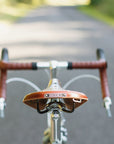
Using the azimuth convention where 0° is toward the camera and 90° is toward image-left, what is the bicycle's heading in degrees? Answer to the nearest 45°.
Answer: approximately 180°
